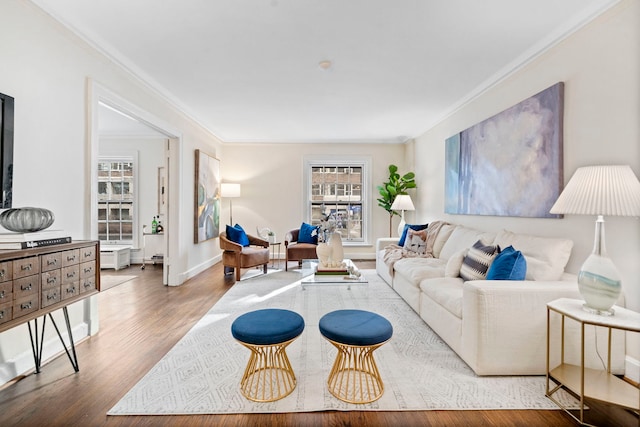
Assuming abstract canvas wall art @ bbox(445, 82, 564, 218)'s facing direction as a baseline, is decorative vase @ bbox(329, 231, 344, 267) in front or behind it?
in front

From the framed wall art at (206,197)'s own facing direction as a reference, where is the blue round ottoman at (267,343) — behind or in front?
in front

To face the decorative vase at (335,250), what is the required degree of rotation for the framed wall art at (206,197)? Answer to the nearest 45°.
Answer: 0° — it already faces it

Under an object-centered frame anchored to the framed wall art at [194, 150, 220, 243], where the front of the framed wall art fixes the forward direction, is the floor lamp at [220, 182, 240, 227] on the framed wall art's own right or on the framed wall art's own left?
on the framed wall art's own left

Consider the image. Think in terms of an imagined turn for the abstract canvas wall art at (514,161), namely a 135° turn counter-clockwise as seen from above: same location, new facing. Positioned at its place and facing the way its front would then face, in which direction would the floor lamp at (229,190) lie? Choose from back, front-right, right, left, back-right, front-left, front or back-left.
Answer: back

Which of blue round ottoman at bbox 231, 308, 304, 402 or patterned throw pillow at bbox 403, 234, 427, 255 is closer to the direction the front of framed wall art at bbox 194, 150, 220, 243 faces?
the patterned throw pillow

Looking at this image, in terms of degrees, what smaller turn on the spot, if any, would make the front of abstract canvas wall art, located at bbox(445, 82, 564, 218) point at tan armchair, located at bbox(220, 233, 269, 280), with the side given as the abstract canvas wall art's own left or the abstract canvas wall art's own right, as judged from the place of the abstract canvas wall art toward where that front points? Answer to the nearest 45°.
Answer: approximately 45° to the abstract canvas wall art's own right

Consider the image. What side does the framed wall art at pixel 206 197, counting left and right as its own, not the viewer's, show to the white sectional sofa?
front

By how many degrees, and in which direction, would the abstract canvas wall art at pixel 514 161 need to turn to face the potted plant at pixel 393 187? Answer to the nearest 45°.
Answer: approximately 90° to its right

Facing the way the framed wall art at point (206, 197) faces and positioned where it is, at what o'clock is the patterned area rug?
The patterned area rug is roughly at 1 o'clock from the framed wall art.

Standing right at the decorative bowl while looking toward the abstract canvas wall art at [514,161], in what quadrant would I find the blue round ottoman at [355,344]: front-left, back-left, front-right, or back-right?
front-right

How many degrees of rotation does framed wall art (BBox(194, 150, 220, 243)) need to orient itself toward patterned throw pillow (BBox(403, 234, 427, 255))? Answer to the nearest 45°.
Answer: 0° — it already faces it

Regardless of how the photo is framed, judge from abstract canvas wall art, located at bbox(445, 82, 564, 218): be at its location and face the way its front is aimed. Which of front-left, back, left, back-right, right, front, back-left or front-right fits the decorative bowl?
front

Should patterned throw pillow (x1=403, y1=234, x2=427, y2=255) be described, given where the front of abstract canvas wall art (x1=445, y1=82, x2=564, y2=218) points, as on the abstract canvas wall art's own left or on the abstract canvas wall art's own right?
on the abstract canvas wall art's own right

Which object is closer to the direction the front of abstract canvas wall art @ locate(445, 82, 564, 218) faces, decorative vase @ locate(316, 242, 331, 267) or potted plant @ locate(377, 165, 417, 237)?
the decorative vase

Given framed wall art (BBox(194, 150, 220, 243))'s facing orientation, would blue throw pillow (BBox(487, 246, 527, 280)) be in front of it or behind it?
in front

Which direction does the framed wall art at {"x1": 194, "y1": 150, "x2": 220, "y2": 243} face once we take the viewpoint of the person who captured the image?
facing the viewer and to the right of the viewer

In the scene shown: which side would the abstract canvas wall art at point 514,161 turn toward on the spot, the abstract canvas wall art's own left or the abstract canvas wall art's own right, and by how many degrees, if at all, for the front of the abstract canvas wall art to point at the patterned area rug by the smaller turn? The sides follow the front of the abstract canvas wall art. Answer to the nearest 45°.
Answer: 0° — it already faces it

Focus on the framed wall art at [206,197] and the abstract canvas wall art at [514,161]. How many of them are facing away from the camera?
0

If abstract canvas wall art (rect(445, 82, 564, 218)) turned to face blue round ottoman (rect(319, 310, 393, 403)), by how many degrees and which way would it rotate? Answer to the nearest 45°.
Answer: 0° — it already faces it

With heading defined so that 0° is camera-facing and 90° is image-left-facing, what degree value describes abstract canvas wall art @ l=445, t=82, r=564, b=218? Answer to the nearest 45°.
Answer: approximately 45°
